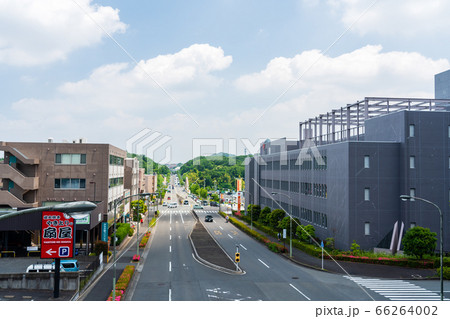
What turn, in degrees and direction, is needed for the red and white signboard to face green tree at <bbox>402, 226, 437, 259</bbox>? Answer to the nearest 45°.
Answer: approximately 90° to its left

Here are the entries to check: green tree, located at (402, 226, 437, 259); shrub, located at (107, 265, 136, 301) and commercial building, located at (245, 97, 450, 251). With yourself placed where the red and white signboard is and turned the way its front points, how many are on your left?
3

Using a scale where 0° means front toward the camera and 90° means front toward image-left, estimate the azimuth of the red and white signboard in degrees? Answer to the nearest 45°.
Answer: approximately 0°

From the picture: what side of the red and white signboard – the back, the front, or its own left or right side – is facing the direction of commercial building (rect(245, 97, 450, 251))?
left

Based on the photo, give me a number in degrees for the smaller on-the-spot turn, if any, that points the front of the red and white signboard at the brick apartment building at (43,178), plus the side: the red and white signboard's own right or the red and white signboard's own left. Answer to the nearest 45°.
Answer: approximately 180°

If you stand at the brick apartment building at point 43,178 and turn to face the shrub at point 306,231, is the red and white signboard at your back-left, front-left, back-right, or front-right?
front-right
